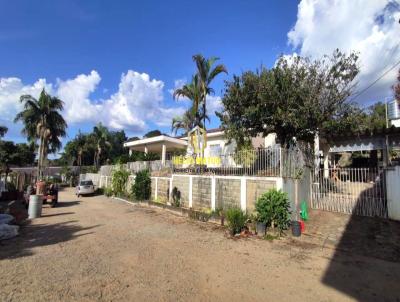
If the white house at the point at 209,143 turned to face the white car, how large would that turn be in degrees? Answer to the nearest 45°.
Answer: approximately 45° to its right

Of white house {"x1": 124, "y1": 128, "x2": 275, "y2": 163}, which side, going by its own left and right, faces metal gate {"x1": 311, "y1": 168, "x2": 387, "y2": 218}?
left

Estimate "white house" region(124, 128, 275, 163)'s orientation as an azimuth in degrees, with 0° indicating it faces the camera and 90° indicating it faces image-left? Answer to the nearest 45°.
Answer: approximately 45°

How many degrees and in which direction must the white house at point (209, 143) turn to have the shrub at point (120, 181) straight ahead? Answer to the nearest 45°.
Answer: approximately 45° to its right

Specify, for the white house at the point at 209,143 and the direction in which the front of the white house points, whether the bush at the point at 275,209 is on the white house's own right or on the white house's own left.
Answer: on the white house's own left

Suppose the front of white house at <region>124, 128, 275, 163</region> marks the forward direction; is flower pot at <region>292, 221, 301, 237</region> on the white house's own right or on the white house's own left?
on the white house's own left

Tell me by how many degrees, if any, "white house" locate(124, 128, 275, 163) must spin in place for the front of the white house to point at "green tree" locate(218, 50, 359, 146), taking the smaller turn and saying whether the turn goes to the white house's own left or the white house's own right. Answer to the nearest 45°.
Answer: approximately 45° to the white house's own left
